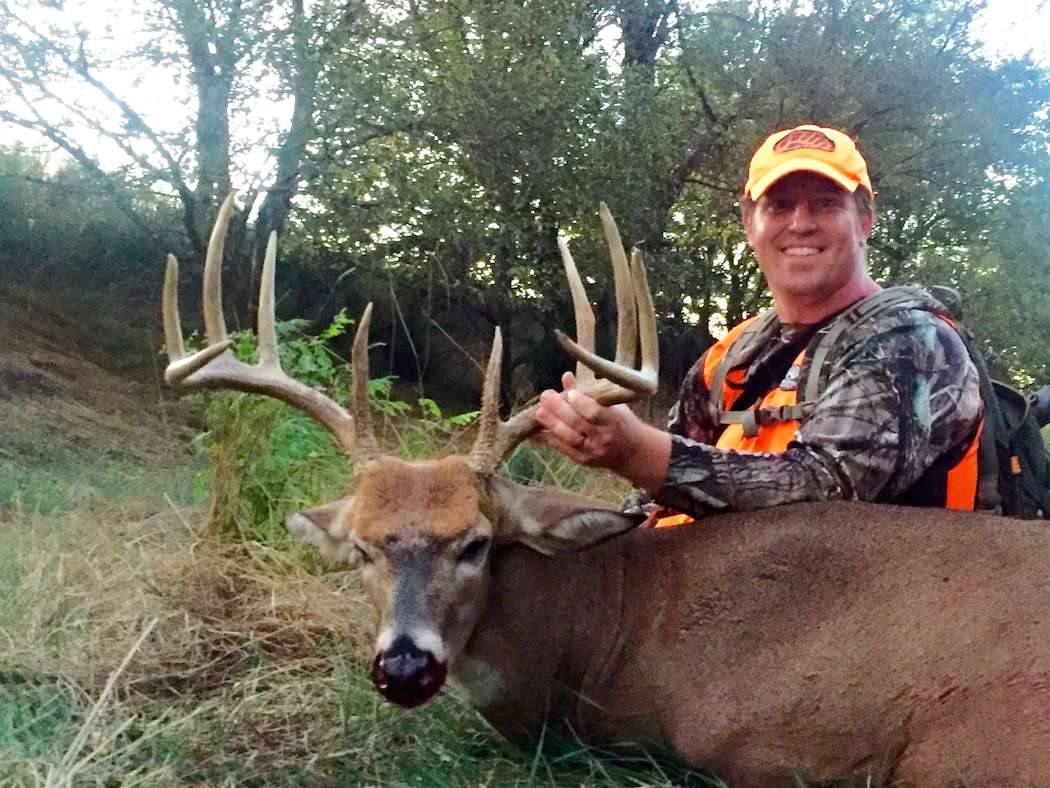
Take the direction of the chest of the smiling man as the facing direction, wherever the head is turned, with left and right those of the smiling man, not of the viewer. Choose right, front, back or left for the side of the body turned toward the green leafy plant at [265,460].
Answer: right

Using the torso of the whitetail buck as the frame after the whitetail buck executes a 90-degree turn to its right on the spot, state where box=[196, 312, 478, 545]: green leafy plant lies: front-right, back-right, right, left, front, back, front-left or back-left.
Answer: front-left

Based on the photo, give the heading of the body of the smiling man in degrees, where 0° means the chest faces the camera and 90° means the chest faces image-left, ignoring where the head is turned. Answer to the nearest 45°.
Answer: approximately 45°

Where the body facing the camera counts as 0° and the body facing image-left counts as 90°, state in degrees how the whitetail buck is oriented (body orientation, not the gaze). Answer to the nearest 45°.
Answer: approximately 90°
